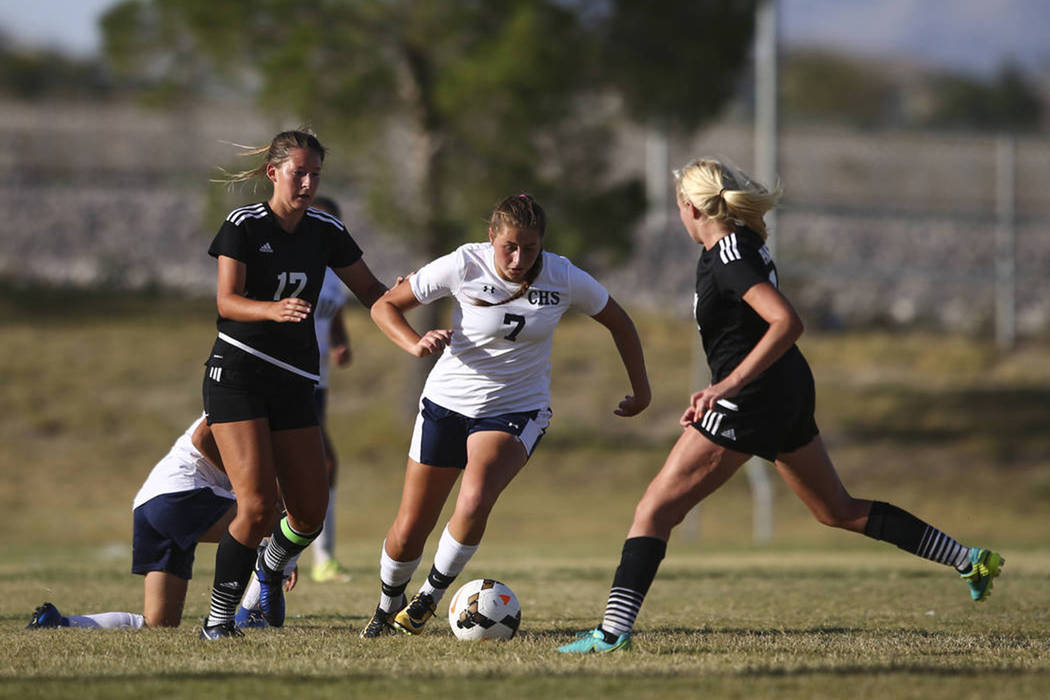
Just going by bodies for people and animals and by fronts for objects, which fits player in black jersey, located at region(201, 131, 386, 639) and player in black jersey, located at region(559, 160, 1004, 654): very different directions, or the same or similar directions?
very different directions

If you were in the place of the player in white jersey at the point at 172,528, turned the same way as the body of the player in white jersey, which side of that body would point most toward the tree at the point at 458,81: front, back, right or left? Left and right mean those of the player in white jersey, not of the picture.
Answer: left

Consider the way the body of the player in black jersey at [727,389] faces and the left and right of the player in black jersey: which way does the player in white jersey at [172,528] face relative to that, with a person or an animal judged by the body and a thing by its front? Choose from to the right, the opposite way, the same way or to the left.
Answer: the opposite way

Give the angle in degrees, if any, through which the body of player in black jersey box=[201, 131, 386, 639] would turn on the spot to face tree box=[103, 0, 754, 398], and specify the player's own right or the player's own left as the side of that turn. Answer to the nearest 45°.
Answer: approximately 135° to the player's own left

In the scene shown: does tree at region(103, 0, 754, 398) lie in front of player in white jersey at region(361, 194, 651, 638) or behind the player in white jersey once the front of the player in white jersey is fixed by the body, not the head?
behind

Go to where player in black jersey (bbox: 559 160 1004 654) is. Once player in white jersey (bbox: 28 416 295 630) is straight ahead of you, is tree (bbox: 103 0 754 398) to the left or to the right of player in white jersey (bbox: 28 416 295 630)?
right

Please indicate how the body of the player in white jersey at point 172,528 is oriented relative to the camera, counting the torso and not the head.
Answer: to the viewer's right

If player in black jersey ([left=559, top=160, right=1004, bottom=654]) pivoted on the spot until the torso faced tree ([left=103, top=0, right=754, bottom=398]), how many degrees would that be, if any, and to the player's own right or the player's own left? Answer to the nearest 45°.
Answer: approximately 90° to the player's own right

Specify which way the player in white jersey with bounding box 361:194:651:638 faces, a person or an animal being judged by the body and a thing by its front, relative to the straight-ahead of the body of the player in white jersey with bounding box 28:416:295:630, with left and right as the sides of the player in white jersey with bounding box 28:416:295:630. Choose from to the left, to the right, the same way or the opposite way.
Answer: to the right

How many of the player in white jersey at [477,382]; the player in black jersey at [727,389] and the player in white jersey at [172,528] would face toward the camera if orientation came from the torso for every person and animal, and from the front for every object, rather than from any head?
1

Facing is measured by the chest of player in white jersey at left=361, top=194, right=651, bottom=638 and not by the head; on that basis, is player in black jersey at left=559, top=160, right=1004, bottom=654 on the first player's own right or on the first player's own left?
on the first player's own left

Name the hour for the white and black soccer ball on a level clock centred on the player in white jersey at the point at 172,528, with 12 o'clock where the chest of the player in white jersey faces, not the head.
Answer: The white and black soccer ball is roughly at 1 o'clock from the player in white jersey.

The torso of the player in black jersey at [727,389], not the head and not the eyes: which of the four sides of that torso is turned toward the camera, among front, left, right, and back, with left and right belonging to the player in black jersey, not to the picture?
left

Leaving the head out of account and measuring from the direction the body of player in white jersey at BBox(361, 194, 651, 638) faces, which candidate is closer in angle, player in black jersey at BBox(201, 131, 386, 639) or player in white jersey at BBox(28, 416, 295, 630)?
the player in black jersey

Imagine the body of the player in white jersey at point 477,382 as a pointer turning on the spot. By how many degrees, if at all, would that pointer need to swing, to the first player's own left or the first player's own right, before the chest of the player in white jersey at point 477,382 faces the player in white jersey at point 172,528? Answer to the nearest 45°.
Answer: approximately 135° to the first player's own right
